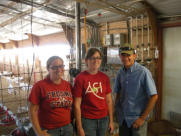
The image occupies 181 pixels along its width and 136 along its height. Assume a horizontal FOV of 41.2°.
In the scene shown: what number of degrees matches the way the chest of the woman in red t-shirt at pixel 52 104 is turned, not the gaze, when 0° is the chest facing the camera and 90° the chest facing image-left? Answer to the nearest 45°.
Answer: approximately 315°
